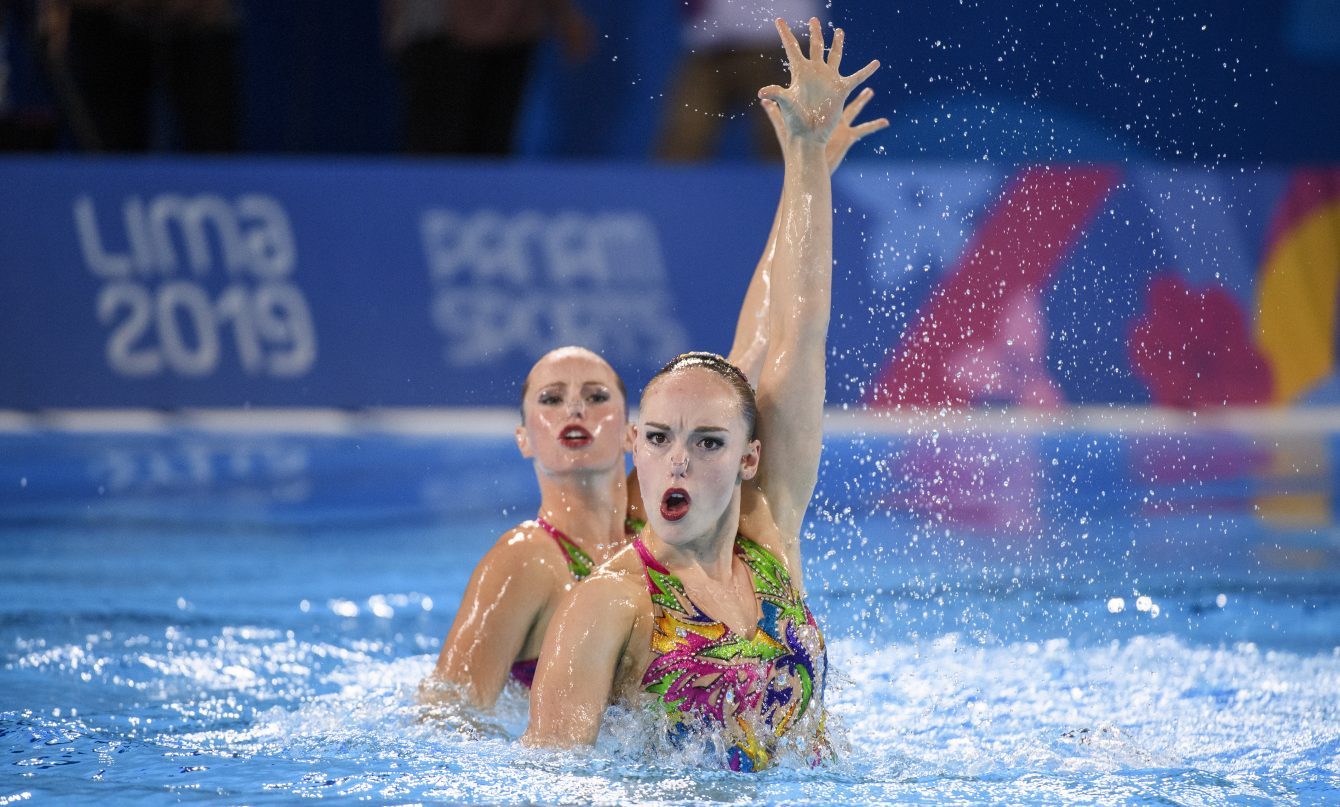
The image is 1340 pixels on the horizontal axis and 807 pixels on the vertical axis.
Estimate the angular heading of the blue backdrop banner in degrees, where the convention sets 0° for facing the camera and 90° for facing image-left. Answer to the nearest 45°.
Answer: approximately 0°

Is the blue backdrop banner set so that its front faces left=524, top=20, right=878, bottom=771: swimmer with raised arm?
yes

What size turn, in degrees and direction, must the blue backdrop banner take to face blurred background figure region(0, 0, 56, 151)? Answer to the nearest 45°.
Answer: approximately 90° to its right

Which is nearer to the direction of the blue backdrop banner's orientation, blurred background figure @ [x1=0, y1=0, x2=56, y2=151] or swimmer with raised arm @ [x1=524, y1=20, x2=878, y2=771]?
the swimmer with raised arm
